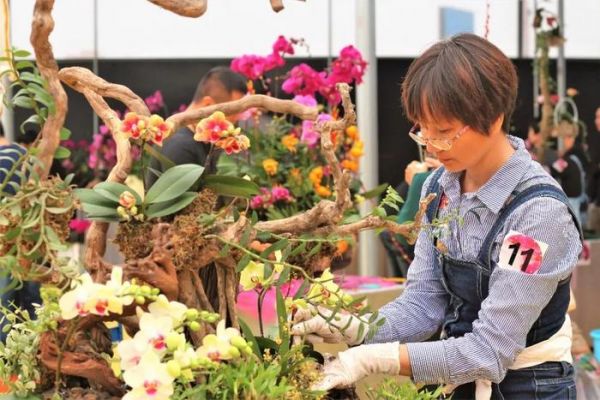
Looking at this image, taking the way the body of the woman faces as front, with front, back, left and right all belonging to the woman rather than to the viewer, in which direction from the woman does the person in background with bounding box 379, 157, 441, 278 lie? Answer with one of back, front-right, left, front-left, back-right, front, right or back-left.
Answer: back-right

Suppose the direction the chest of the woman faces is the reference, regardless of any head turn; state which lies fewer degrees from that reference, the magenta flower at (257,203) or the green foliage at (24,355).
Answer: the green foliage

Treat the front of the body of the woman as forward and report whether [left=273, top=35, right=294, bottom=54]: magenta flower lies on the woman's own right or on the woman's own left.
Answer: on the woman's own right

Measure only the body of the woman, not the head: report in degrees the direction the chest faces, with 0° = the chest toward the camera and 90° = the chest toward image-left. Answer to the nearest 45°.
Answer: approximately 45°

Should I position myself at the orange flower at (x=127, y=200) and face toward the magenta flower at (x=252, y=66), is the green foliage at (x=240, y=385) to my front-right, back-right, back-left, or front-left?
back-right

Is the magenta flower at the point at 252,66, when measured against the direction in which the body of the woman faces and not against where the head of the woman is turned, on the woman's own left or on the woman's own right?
on the woman's own right

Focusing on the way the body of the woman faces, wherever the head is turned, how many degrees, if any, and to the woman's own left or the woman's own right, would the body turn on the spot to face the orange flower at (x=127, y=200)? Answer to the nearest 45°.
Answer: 0° — they already face it
